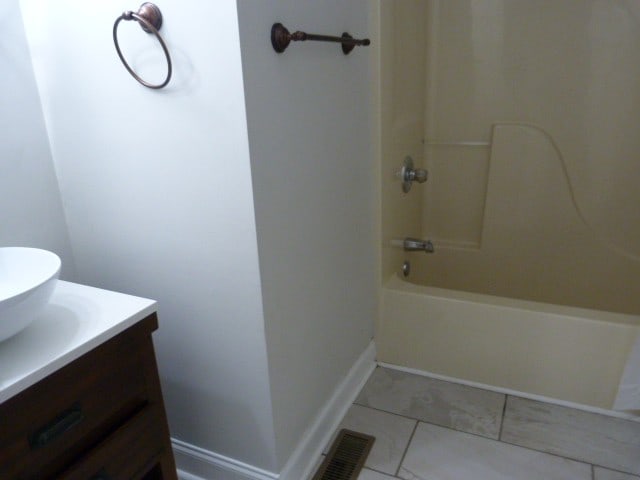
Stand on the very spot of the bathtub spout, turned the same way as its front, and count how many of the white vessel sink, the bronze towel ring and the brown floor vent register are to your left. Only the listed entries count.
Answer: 0

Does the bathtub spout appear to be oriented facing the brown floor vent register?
no

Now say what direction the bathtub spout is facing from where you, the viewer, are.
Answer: facing to the right of the viewer

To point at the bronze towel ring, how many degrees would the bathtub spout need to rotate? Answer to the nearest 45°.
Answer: approximately 135° to its right

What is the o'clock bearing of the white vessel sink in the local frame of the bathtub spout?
The white vessel sink is roughly at 4 o'clock from the bathtub spout.

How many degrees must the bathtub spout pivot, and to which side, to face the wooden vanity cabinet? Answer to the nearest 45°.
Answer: approximately 135° to its right

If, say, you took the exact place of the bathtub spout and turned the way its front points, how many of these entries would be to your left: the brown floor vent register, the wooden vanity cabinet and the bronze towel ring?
0
